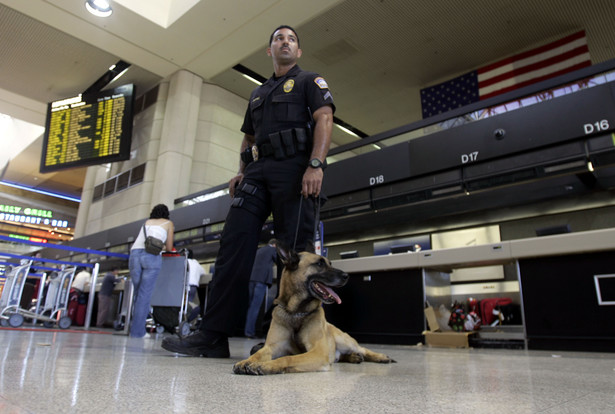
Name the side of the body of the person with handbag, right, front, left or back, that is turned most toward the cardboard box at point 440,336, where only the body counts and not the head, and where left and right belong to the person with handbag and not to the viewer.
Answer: right

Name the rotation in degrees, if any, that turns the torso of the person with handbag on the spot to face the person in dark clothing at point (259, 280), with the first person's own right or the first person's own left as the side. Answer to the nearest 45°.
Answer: approximately 45° to the first person's own right

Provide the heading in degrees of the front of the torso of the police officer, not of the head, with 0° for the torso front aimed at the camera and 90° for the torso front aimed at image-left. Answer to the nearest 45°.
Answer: approximately 45°

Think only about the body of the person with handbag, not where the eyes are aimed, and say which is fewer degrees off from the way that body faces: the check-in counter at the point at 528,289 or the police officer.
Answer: the check-in counter

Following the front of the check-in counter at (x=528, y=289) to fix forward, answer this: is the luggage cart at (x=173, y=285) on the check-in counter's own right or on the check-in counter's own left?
on the check-in counter's own right

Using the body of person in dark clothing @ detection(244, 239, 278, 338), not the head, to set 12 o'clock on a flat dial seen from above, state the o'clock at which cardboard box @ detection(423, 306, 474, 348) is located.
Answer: The cardboard box is roughly at 3 o'clock from the person in dark clothing.

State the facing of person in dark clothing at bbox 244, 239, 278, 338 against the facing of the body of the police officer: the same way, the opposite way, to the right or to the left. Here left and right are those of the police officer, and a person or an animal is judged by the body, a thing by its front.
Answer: the opposite way

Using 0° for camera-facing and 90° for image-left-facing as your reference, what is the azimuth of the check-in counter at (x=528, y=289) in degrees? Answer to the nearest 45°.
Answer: approximately 45°

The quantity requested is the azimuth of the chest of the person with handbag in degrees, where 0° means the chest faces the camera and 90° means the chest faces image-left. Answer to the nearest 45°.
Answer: approximately 225°

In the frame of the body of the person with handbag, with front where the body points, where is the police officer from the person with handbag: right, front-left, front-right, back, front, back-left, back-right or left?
back-right

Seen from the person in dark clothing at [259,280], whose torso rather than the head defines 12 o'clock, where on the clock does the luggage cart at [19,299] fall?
The luggage cart is roughly at 8 o'clock from the person in dark clothing.

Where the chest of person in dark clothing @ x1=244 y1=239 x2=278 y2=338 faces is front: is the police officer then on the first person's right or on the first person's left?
on the first person's right

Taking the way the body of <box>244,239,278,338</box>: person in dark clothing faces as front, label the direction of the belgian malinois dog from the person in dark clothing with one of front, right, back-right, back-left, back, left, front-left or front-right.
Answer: back-right
